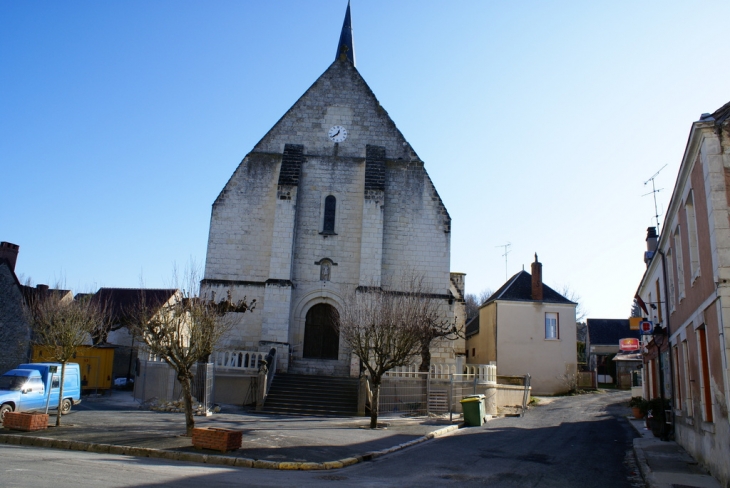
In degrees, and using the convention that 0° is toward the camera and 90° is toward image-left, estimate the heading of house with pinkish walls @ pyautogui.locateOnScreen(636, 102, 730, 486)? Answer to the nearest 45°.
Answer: approximately 90°

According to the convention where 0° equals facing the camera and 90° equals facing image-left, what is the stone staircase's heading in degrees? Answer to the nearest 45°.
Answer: approximately 0°

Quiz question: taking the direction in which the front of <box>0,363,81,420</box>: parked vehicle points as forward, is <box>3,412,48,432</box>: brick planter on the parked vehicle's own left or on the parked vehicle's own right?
on the parked vehicle's own left

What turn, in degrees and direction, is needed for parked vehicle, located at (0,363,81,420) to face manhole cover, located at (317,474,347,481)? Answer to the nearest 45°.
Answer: approximately 90° to its left

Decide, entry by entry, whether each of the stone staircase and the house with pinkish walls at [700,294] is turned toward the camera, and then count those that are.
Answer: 1

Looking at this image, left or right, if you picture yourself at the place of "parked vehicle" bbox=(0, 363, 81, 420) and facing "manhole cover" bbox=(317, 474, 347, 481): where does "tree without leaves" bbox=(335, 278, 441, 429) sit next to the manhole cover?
left

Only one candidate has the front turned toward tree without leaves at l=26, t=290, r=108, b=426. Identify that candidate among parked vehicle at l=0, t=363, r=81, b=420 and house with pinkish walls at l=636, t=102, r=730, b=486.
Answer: the house with pinkish walls

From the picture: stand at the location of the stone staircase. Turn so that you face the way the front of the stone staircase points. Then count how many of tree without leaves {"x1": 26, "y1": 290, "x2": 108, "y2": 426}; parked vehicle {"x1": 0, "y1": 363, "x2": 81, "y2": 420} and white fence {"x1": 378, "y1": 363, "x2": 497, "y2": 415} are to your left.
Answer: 1

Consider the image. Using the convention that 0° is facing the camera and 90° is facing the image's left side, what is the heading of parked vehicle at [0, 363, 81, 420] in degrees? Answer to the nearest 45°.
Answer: approximately 45°

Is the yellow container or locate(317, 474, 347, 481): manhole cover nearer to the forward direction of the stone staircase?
the manhole cover
